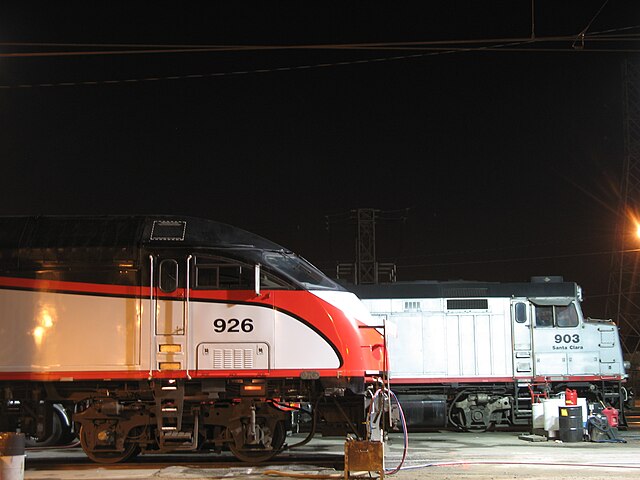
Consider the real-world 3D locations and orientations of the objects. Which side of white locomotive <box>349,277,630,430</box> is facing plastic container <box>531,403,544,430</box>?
right

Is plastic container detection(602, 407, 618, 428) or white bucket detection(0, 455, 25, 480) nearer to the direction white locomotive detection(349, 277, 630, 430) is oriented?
the plastic container

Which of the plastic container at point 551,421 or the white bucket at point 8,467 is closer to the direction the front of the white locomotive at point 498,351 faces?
the plastic container

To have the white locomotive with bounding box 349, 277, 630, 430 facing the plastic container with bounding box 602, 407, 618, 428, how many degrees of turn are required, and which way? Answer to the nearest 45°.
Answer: approximately 45° to its right

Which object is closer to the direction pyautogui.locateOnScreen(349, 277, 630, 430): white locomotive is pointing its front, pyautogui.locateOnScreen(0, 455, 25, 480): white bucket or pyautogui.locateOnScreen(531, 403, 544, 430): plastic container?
the plastic container

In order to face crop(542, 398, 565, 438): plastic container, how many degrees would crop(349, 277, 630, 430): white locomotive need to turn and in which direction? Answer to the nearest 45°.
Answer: approximately 90° to its right

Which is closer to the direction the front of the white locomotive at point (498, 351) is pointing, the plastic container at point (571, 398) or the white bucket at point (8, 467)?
the plastic container

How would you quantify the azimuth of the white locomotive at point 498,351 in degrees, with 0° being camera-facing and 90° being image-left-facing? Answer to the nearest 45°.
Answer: approximately 270°

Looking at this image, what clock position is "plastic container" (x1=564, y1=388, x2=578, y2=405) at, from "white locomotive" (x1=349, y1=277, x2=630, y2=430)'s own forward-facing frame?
The plastic container is roughly at 2 o'clock from the white locomotive.
